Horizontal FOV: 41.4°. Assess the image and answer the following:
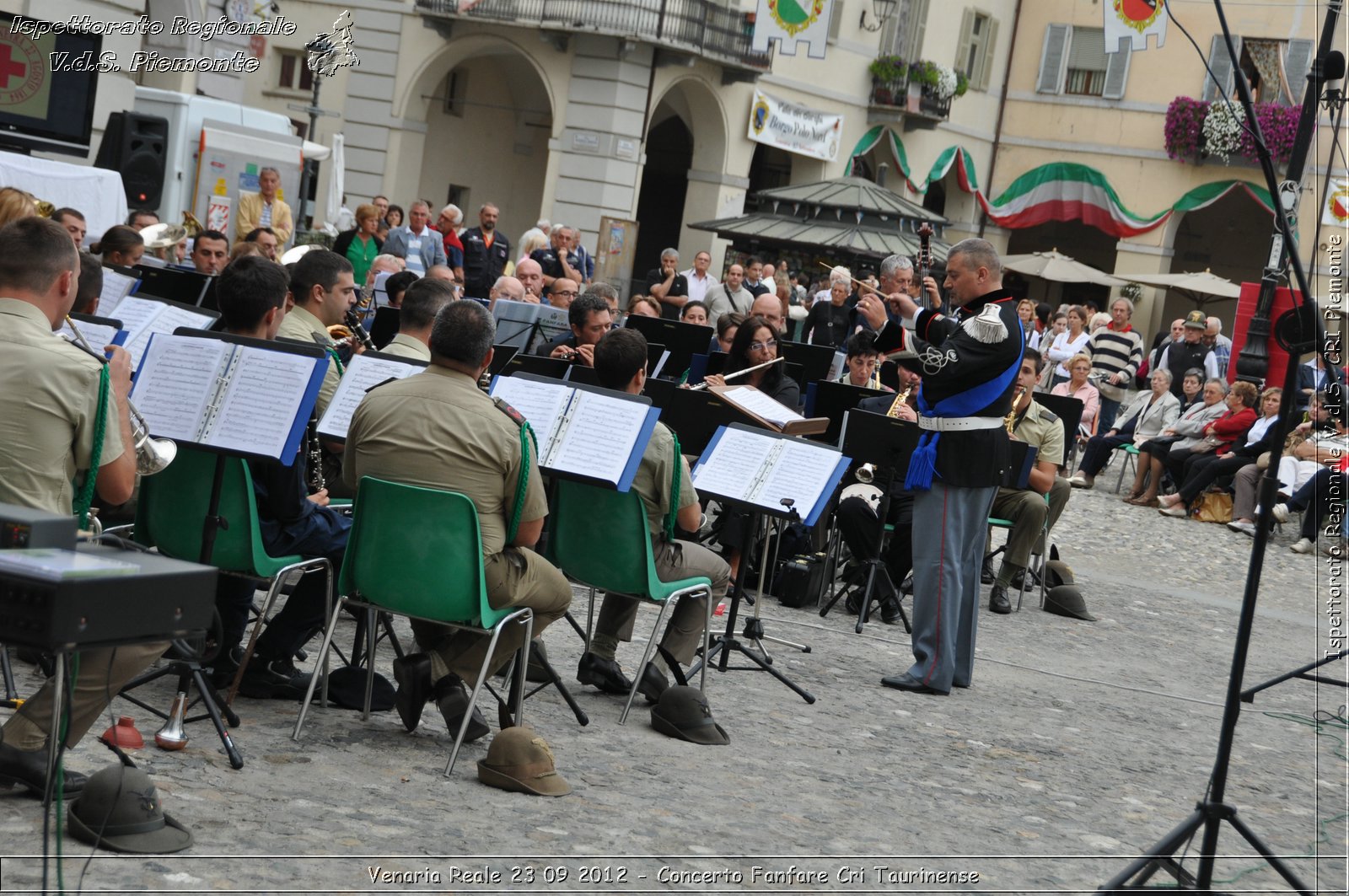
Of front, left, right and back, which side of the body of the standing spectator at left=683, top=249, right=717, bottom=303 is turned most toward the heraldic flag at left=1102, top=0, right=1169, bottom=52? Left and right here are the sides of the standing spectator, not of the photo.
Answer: left

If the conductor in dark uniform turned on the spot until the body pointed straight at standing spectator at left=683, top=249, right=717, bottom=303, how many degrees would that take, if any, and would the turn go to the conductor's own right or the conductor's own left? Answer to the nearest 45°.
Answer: approximately 90° to the conductor's own right

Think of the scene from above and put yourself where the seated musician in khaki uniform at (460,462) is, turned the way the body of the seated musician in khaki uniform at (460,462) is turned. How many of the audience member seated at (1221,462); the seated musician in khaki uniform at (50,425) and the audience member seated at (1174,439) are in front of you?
2

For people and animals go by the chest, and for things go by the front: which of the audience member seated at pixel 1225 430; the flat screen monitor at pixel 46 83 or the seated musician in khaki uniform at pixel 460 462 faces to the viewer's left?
the audience member seated

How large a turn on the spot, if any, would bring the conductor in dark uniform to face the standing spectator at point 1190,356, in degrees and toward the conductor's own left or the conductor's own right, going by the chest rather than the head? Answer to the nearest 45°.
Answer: approximately 90° to the conductor's own right

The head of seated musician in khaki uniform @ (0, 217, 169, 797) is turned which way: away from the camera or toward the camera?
away from the camera

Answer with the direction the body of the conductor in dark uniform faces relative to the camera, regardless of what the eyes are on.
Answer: to the viewer's left

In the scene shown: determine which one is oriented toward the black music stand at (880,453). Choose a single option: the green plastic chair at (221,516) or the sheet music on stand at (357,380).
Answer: the green plastic chair

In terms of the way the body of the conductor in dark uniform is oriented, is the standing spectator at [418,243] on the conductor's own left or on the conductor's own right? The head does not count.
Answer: on the conductor's own right
